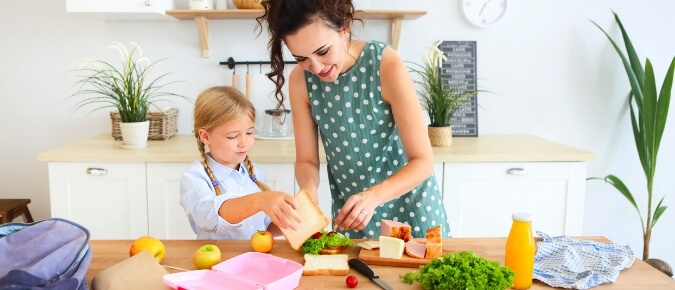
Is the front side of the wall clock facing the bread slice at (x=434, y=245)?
yes

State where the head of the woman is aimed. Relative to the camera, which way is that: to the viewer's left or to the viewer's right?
to the viewer's left

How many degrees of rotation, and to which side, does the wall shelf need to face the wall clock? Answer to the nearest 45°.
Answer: approximately 90° to its left

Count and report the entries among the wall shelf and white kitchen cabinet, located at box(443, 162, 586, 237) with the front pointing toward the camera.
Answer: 2

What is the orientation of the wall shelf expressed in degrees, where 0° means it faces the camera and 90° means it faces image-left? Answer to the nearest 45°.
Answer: approximately 0°

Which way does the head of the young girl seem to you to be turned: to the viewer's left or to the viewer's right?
to the viewer's right

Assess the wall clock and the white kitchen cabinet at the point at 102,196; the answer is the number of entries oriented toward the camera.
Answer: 2

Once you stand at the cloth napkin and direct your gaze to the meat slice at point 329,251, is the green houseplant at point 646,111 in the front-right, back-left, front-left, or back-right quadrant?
back-right

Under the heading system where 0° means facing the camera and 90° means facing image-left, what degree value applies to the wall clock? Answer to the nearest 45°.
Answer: approximately 0°

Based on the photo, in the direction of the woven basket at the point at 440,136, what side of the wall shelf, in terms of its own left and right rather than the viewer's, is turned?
left
